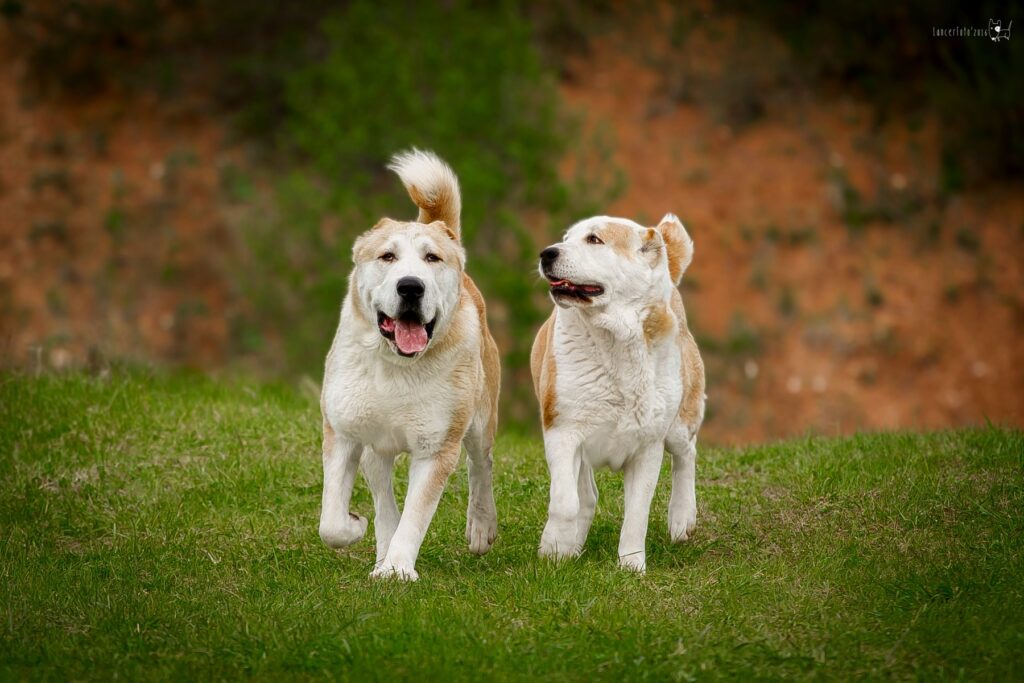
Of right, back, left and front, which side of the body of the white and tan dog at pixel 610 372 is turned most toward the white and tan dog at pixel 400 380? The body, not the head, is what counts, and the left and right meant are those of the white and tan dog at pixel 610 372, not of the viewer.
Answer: right

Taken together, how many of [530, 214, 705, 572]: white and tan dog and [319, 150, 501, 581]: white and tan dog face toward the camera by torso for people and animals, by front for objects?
2

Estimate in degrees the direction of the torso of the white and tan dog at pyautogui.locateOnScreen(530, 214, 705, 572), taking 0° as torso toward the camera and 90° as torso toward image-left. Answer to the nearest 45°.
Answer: approximately 0°

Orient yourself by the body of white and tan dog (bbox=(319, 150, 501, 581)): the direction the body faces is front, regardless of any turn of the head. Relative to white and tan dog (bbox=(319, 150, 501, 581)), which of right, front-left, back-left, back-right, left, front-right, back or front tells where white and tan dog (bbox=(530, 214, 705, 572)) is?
left

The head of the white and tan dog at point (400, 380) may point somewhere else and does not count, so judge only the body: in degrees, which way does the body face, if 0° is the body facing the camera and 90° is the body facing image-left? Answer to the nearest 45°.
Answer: approximately 0°
